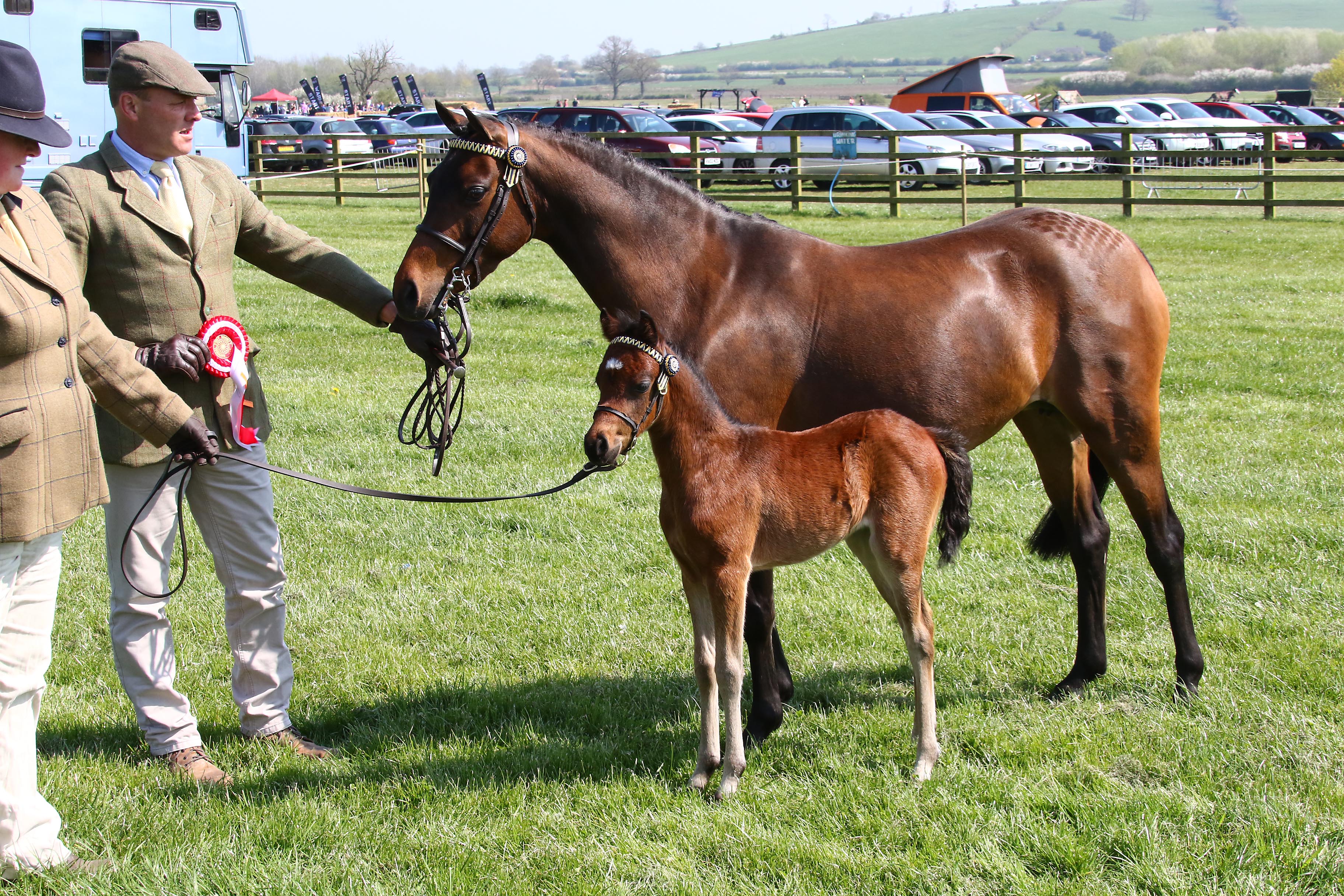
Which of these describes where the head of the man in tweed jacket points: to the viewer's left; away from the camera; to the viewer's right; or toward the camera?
to the viewer's right

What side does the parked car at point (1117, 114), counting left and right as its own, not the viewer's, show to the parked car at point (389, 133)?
right

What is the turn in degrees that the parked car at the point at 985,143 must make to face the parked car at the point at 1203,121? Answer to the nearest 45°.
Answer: approximately 90° to its left

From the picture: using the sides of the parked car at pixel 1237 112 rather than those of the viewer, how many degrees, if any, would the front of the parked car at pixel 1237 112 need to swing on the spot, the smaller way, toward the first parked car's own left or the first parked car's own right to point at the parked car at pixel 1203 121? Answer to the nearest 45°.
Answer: approximately 45° to the first parked car's own right

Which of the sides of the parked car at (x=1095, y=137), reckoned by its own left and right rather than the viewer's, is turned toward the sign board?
right

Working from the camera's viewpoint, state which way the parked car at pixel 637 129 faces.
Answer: facing the viewer and to the right of the viewer

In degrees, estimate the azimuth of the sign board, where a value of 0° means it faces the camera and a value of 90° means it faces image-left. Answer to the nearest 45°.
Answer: approximately 0°

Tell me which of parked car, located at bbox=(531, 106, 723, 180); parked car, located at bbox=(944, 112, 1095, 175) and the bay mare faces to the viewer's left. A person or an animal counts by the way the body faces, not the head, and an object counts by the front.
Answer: the bay mare

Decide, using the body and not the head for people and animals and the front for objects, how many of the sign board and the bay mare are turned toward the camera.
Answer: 1

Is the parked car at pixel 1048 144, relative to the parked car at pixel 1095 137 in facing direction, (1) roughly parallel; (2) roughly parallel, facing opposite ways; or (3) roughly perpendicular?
roughly parallel

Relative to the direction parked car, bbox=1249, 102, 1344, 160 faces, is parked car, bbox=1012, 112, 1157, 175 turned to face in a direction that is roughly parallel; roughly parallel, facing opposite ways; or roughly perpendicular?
roughly parallel

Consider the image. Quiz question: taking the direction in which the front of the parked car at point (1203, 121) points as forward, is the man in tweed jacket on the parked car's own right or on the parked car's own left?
on the parked car's own right

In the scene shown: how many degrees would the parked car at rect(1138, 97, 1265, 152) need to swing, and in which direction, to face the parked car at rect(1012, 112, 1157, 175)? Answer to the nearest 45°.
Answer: approximately 45° to its right
